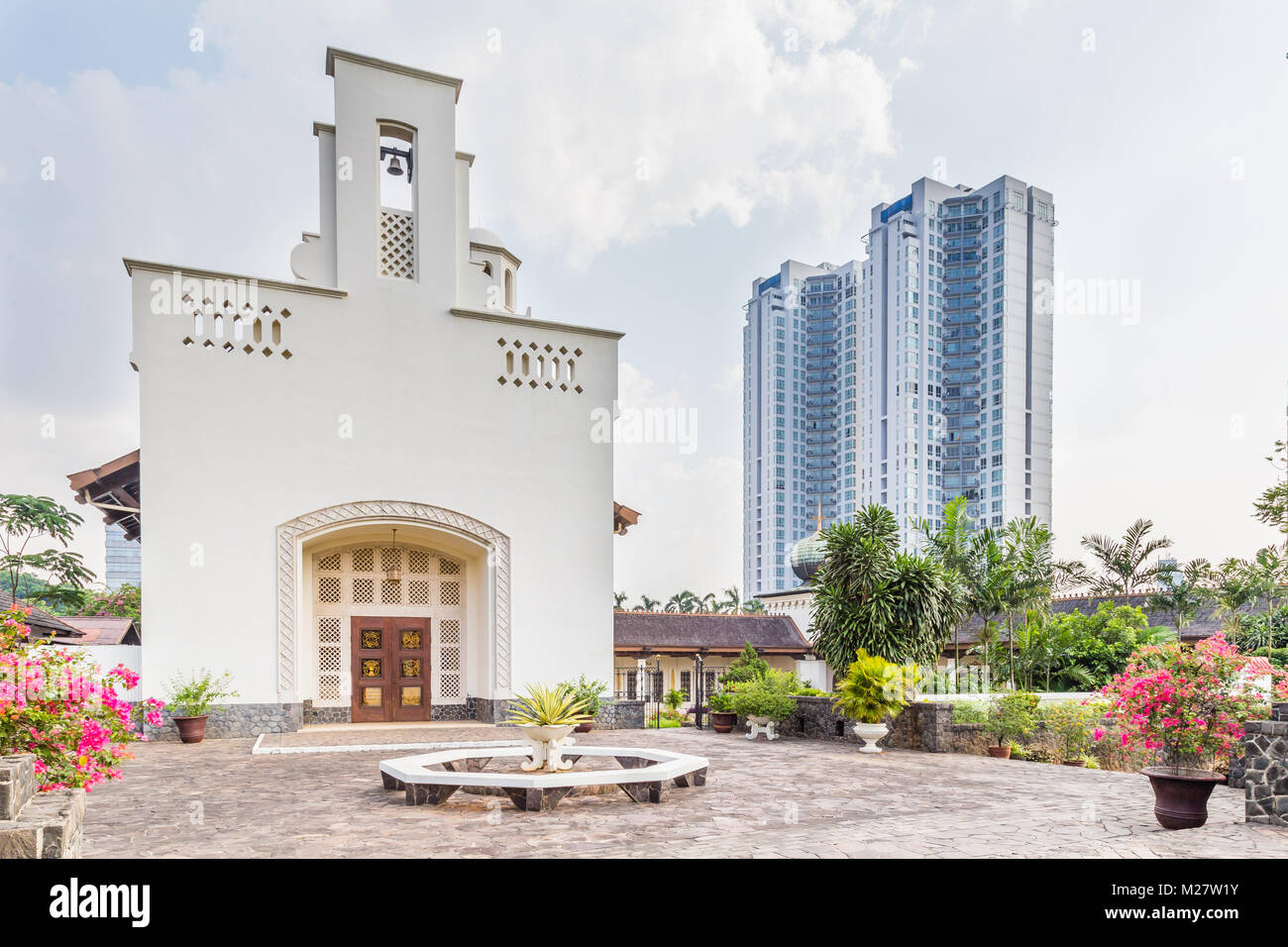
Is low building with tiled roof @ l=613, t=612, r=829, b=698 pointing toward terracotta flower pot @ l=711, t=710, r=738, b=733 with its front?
yes

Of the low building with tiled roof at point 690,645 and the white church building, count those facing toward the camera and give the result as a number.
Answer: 2

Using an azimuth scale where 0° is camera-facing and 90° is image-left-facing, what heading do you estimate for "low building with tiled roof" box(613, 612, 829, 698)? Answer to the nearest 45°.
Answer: approximately 0°
